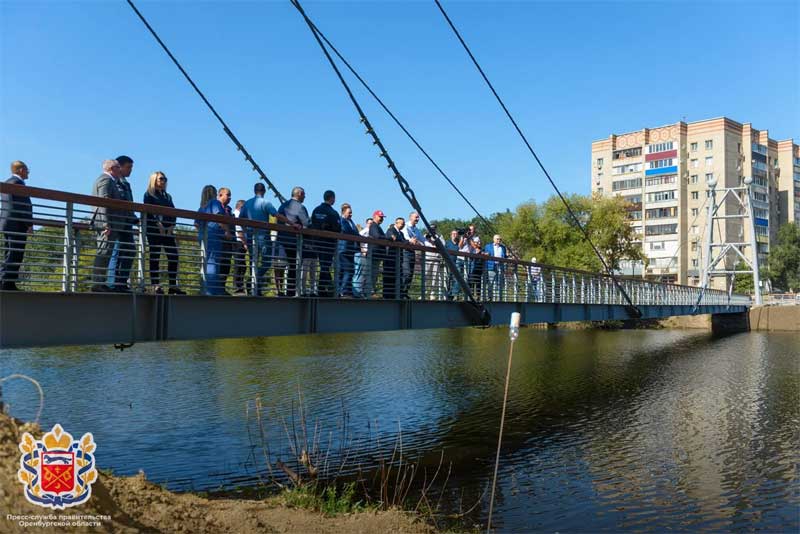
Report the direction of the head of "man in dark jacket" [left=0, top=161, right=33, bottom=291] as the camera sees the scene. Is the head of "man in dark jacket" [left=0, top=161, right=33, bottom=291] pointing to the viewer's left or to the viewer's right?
to the viewer's right

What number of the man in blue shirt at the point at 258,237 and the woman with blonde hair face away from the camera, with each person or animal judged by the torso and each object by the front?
1

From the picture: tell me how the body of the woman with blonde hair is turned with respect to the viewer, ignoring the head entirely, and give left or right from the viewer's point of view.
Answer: facing the viewer and to the right of the viewer

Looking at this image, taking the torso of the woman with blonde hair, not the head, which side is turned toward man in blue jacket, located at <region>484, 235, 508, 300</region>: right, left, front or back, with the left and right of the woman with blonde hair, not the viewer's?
left

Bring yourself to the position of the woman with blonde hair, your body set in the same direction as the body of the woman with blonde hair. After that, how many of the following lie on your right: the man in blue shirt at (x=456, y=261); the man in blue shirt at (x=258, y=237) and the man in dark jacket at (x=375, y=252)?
0

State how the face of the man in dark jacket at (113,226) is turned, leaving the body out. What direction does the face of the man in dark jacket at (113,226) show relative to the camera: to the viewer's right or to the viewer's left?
to the viewer's right

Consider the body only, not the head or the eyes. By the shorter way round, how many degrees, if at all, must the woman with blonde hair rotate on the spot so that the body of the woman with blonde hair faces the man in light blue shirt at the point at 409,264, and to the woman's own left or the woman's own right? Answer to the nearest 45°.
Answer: approximately 90° to the woman's own left

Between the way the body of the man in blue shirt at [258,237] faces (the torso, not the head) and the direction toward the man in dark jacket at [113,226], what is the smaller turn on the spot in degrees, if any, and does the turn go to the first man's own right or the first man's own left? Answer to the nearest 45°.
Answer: approximately 135° to the first man's own left

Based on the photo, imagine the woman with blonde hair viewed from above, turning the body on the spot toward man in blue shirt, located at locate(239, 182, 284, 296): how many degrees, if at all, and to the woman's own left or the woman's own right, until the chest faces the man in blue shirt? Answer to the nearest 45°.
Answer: approximately 90° to the woman's own left

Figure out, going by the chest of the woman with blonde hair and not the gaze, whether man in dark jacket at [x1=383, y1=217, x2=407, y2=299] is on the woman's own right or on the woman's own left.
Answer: on the woman's own left

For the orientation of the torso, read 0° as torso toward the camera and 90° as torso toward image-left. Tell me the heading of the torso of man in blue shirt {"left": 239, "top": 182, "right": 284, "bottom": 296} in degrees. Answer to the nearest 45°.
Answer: approximately 180°

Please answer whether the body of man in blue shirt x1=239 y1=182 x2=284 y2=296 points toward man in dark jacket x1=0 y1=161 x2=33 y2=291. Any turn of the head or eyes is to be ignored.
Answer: no
